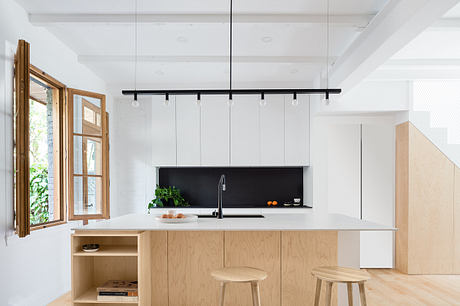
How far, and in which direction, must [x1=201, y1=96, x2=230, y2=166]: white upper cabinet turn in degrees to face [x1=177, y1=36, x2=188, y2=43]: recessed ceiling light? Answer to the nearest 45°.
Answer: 0° — it already faces it

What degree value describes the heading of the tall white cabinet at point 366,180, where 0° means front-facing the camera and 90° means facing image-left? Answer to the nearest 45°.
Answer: approximately 0°

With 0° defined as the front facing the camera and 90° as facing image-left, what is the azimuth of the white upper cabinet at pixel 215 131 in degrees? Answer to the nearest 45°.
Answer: approximately 0°

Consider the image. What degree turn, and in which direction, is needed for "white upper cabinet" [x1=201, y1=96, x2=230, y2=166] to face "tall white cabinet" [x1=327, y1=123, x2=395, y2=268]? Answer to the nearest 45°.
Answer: approximately 90° to its left

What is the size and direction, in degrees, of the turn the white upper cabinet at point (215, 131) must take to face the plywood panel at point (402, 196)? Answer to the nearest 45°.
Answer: approximately 90° to its left

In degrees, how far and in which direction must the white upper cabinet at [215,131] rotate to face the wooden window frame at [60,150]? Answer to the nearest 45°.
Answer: approximately 45° to its right

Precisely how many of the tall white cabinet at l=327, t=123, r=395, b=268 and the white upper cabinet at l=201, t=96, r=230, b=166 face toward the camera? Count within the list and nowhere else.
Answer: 2

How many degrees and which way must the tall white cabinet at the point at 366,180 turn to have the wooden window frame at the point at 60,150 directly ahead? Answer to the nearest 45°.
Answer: approximately 45° to its right

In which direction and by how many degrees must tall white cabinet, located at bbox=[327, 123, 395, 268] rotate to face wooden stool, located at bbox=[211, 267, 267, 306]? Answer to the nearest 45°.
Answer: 0° — it already faces it

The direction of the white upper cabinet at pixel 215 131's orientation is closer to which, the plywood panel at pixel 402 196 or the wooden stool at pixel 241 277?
the wooden stool

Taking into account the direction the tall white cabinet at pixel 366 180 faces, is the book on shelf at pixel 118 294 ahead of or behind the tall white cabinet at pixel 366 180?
ahead
